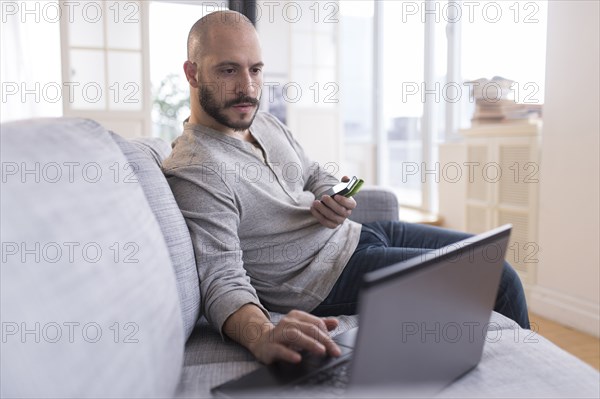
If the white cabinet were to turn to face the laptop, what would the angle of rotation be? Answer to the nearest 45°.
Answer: approximately 45° to its left

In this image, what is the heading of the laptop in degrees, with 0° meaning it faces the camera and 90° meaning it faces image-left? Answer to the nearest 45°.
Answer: approximately 135°

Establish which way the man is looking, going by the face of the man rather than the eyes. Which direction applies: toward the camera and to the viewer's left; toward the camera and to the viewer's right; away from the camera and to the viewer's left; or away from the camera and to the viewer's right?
toward the camera and to the viewer's right

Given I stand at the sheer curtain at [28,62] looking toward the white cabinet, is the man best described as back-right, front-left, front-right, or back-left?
front-right

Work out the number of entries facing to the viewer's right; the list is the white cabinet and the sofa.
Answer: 1

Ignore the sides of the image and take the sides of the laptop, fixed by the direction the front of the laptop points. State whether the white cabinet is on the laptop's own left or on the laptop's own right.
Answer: on the laptop's own right

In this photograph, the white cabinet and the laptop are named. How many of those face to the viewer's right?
0

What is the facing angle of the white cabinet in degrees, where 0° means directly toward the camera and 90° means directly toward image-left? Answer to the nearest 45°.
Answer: approximately 45°

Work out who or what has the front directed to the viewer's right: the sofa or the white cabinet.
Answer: the sofa

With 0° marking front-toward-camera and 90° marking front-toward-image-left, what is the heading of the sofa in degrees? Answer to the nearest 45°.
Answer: approximately 270°

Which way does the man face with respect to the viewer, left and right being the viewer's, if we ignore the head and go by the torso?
facing the viewer and to the right of the viewer
